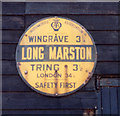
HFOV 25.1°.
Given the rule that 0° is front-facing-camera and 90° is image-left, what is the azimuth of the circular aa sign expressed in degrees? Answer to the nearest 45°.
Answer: approximately 0°
